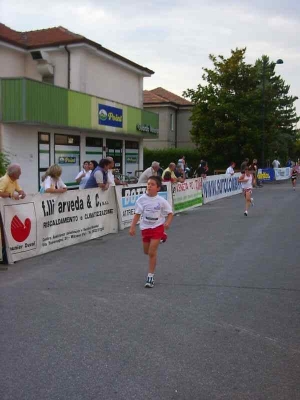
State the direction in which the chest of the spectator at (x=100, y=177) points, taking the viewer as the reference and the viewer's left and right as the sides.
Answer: facing to the right of the viewer

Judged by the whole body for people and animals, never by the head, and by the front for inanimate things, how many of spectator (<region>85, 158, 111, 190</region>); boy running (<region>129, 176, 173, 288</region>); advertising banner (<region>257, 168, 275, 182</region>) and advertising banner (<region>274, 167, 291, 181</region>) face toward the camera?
3

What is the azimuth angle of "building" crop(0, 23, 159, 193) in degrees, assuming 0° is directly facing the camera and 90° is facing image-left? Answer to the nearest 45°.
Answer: approximately 315°

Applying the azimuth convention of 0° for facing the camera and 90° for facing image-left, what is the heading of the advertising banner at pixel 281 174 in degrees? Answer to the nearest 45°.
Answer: approximately 0°

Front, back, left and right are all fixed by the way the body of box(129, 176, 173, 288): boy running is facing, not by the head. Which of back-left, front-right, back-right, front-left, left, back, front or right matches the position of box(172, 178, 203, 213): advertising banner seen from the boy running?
back

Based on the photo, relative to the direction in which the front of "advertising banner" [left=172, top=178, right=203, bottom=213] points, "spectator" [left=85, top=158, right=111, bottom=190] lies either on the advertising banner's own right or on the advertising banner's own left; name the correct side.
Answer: on the advertising banner's own right

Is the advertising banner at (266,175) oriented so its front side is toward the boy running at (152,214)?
yes

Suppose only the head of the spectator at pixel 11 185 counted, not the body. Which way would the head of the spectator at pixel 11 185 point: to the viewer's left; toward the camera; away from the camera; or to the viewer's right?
to the viewer's right

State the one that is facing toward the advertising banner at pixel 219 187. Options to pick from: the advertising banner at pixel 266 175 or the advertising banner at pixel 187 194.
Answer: the advertising banner at pixel 266 175

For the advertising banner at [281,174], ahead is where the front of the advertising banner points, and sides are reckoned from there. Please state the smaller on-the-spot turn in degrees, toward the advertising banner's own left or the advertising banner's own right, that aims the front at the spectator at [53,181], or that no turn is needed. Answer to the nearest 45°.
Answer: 0° — it already faces them
